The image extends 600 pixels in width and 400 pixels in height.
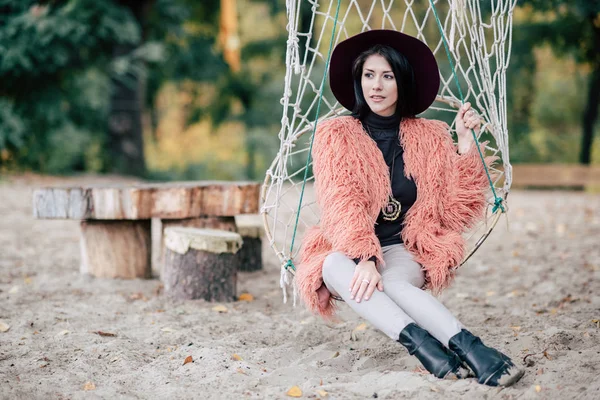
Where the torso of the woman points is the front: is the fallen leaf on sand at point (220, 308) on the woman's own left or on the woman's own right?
on the woman's own right

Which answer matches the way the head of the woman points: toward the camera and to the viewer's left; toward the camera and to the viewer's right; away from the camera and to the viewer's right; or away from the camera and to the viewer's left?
toward the camera and to the viewer's left

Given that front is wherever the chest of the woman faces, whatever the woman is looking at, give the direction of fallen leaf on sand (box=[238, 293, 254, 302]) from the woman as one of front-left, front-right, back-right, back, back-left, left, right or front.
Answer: back-right

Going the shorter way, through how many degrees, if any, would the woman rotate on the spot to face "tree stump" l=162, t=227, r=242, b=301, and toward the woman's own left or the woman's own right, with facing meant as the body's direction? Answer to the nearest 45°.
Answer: approximately 135° to the woman's own right

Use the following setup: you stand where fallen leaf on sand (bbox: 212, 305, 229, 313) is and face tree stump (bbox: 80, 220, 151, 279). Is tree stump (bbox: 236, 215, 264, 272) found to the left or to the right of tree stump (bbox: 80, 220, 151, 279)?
right

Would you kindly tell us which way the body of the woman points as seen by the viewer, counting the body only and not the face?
toward the camera

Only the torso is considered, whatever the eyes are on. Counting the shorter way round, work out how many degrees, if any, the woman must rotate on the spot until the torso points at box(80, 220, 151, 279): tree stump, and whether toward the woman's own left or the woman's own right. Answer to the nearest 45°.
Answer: approximately 135° to the woman's own right

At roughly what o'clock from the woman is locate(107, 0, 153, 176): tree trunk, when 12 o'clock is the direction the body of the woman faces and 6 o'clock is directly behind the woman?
The tree trunk is roughly at 5 o'clock from the woman.

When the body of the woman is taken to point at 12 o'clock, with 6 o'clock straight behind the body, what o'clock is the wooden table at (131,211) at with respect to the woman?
The wooden table is roughly at 4 o'clock from the woman.
